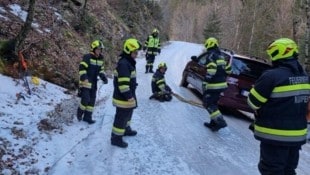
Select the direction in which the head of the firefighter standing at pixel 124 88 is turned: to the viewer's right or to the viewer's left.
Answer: to the viewer's right

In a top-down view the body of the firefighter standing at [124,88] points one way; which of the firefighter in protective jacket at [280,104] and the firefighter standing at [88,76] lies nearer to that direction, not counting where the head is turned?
the firefighter in protective jacket

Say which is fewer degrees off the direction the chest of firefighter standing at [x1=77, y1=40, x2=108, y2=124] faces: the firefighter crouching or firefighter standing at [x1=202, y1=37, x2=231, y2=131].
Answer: the firefighter standing

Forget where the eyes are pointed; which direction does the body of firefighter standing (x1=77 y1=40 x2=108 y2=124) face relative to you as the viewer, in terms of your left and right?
facing the viewer and to the right of the viewer

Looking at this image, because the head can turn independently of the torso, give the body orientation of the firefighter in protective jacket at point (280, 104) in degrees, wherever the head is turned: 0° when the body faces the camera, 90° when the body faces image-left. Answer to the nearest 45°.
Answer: approximately 135°

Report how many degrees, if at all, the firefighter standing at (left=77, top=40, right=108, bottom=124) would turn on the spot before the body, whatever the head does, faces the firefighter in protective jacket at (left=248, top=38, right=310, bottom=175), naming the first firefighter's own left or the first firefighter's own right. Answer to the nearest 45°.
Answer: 0° — they already face them

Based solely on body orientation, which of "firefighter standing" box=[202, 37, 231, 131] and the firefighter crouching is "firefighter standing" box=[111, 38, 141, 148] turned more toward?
the firefighter standing

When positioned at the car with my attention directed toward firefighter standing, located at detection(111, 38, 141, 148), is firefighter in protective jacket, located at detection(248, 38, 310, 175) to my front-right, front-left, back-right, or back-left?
front-left
